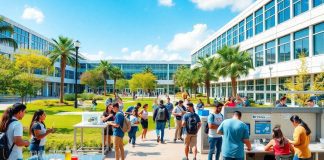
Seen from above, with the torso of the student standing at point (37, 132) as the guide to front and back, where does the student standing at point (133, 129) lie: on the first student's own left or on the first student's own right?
on the first student's own left

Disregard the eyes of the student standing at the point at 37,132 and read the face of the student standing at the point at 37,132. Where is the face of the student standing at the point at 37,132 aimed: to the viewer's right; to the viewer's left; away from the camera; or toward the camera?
to the viewer's right

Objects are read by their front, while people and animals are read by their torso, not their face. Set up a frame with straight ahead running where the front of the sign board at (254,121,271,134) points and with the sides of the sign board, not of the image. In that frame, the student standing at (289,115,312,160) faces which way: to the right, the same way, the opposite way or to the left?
to the right

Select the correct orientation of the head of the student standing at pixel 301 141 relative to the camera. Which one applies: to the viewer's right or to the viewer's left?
to the viewer's left

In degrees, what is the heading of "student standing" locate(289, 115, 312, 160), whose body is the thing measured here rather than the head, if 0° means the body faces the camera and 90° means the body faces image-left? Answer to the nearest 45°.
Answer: approximately 90°

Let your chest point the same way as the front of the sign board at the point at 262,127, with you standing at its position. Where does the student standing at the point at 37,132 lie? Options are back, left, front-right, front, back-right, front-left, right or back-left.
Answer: front-right

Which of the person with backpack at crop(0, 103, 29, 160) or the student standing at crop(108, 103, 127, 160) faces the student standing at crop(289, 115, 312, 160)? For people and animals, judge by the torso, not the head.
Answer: the person with backpack

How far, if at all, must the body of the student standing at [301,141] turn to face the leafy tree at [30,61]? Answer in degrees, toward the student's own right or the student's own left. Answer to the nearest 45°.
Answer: approximately 45° to the student's own right
